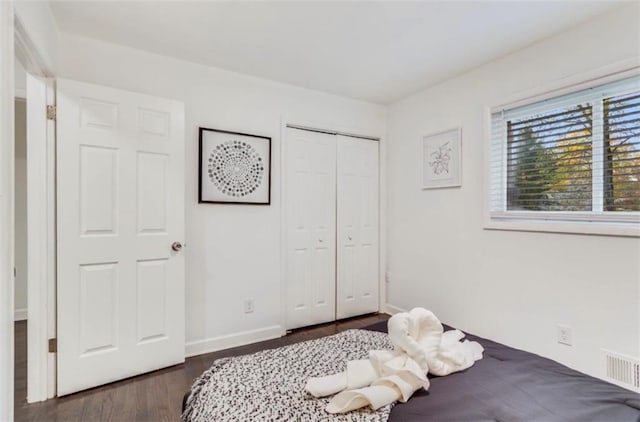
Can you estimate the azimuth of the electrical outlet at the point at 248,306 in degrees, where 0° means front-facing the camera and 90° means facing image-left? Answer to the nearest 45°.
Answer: approximately 0°

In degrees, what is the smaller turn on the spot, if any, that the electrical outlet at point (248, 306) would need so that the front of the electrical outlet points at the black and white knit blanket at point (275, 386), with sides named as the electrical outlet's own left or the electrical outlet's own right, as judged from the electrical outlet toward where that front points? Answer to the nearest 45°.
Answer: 0° — it already faces it

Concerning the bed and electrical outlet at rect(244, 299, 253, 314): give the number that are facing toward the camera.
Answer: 1

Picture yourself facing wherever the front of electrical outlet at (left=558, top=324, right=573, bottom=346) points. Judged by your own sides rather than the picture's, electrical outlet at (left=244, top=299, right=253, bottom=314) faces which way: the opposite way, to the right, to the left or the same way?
to the left

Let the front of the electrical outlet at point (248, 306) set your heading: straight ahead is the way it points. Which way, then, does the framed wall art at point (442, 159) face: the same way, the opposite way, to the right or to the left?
to the right

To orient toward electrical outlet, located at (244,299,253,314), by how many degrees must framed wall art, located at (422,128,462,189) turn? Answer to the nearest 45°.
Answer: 0° — it already faces it

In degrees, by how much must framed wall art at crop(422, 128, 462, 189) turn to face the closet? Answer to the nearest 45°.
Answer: approximately 45° to its right

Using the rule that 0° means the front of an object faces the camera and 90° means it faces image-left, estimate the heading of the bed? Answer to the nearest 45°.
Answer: approximately 135°

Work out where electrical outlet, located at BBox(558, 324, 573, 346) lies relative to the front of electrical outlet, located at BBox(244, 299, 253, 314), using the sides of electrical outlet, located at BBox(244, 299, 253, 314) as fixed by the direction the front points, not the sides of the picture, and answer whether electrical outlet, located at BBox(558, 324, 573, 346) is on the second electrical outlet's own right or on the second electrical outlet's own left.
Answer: on the second electrical outlet's own left
